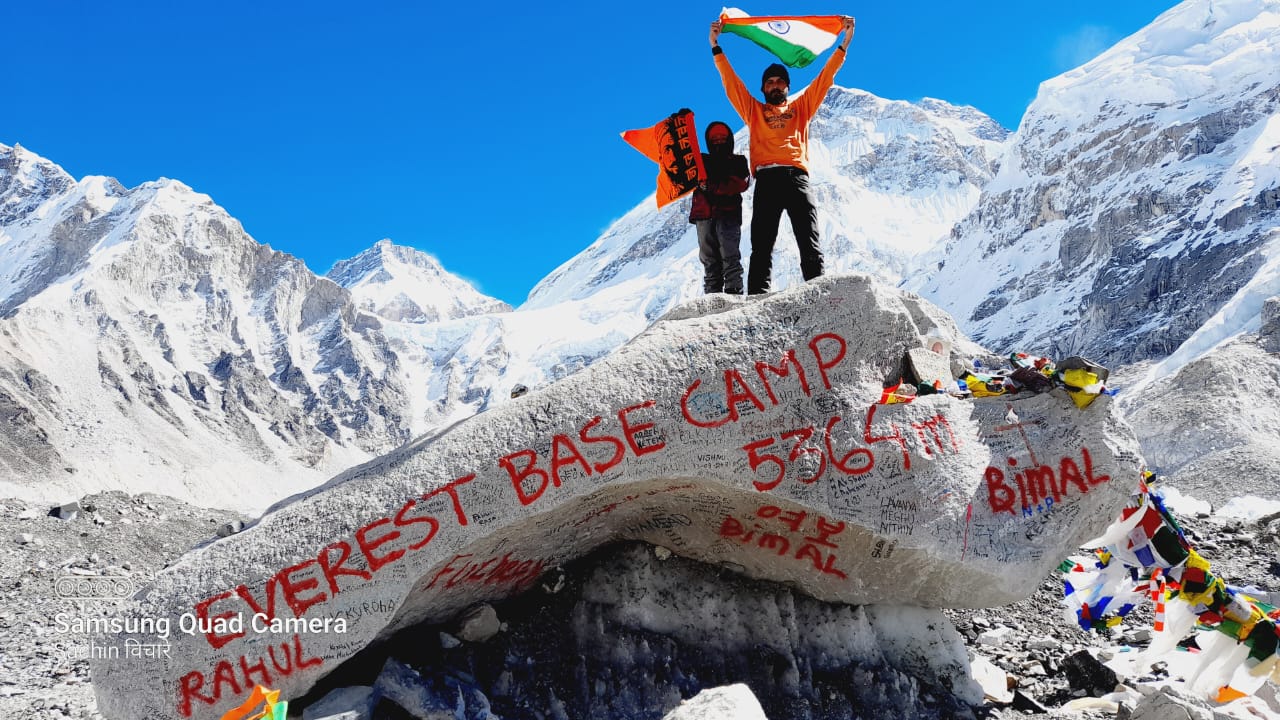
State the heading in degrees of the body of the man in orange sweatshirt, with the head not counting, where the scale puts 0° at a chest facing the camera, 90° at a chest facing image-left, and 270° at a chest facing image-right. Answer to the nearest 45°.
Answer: approximately 0°

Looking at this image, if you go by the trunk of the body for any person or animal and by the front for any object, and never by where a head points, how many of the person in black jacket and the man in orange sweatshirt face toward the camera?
2

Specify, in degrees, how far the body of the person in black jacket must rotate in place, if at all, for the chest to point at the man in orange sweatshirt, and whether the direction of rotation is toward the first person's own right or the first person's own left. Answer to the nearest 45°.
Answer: approximately 45° to the first person's own left

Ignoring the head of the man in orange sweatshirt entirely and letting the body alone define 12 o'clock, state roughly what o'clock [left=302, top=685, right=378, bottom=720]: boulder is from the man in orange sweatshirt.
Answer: The boulder is roughly at 2 o'clock from the man in orange sweatshirt.

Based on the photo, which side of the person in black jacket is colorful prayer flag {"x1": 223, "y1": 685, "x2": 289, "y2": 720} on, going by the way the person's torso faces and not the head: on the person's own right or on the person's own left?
on the person's own right

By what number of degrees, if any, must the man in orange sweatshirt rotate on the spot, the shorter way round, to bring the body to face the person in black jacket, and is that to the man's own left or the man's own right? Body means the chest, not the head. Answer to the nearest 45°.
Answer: approximately 135° to the man's own right

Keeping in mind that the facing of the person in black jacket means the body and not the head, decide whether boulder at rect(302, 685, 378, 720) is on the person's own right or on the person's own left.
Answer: on the person's own right
